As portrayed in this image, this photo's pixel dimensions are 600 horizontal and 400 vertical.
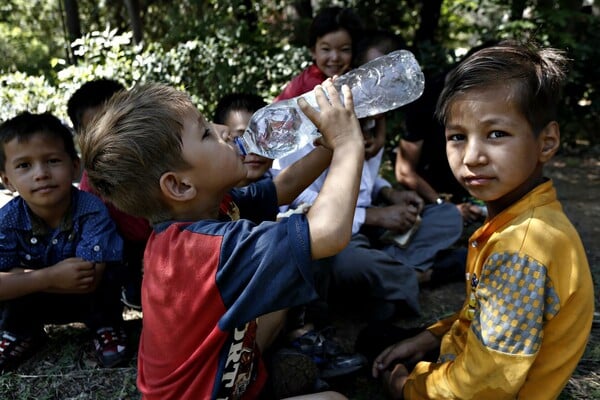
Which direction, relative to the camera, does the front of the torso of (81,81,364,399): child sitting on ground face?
to the viewer's right

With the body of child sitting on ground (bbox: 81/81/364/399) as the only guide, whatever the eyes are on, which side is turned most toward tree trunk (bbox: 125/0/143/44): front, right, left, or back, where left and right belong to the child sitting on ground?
left

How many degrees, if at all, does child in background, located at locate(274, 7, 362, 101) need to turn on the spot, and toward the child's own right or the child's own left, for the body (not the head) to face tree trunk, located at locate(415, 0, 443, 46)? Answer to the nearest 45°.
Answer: approximately 180°

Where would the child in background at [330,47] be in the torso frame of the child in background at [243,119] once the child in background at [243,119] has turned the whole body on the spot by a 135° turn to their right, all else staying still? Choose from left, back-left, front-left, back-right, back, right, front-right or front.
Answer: right

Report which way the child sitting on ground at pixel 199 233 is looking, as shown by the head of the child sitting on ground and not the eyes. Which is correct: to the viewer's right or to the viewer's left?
to the viewer's right

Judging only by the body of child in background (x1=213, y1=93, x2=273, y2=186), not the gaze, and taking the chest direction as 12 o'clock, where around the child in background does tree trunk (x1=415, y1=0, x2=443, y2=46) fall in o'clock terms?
The tree trunk is roughly at 7 o'clock from the child in background.

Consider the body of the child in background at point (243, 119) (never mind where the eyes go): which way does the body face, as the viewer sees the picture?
toward the camera

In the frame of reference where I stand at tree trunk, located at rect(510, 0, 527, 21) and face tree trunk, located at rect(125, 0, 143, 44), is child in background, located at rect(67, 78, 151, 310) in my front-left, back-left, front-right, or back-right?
front-left

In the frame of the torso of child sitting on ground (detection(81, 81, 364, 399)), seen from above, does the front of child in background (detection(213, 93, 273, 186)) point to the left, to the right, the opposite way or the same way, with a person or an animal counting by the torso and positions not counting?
to the right

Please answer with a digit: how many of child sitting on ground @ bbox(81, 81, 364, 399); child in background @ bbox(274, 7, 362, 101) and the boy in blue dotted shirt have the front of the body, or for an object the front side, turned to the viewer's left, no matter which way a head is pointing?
0

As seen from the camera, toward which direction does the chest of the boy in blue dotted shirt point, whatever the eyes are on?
toward the camera

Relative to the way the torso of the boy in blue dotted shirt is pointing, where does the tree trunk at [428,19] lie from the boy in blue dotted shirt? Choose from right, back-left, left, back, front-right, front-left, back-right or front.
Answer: back-left

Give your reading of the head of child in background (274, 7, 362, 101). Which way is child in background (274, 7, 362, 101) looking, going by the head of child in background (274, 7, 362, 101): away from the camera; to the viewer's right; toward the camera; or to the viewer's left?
toward the camera
